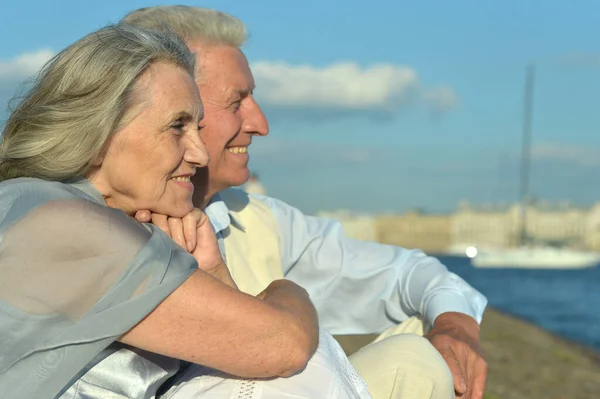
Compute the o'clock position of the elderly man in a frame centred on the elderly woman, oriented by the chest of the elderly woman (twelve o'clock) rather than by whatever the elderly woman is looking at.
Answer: The elderly man is roughly at 10 o'clock from the elderly woman.

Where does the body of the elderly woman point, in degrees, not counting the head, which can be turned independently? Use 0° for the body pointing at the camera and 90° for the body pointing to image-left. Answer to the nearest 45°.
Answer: approximately 270°

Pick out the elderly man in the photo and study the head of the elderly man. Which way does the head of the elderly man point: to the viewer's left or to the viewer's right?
to the viewer's right
